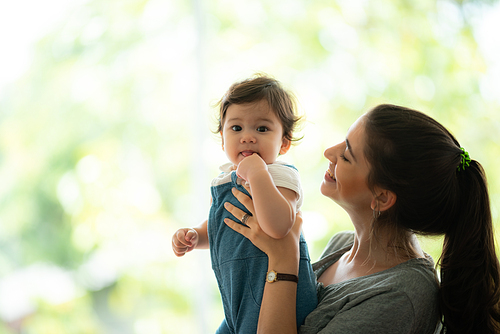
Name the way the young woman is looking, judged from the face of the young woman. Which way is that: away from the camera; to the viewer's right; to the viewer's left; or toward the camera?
to the viewer's left

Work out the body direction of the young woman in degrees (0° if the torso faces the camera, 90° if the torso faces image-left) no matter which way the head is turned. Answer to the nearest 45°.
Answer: approximately 90°
